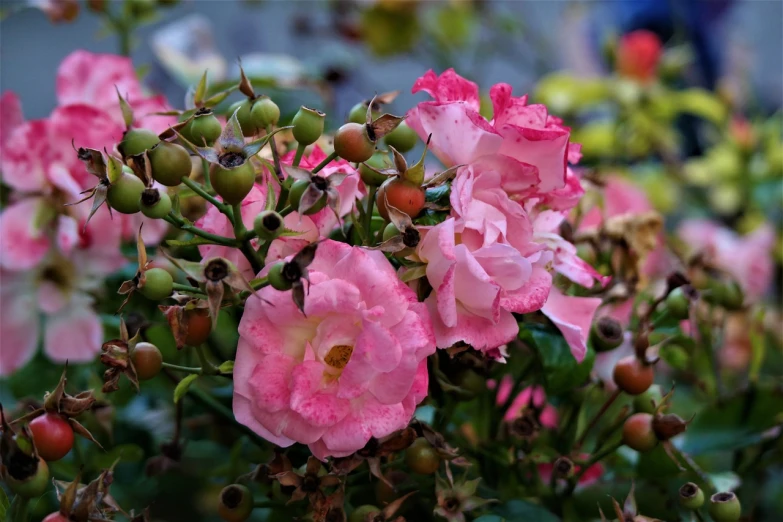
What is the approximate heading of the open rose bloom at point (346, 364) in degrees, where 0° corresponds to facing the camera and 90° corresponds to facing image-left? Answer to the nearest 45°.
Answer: approximately 0°

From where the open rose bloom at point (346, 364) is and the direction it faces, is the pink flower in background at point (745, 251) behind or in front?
behind
